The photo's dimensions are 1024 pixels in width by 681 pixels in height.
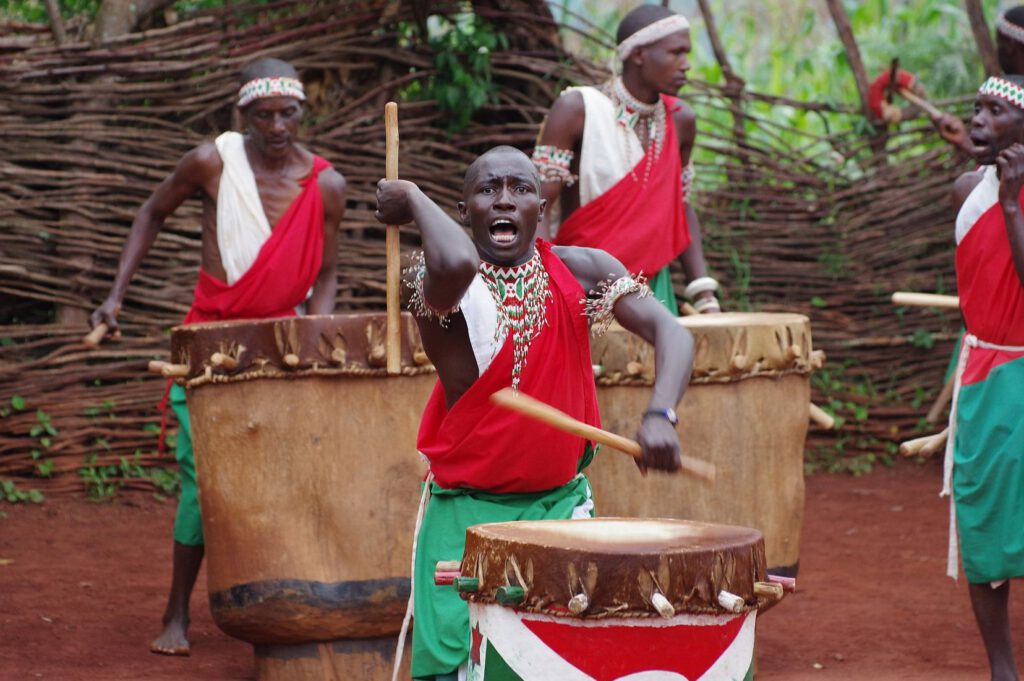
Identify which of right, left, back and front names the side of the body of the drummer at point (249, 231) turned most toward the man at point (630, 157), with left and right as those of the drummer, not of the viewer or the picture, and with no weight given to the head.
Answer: left

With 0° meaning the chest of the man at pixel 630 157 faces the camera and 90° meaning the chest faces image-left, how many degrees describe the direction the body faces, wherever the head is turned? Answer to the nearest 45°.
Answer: approximately 315°

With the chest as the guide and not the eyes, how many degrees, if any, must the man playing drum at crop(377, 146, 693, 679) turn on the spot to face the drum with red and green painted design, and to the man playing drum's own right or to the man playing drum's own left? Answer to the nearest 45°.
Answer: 0° — they already face it

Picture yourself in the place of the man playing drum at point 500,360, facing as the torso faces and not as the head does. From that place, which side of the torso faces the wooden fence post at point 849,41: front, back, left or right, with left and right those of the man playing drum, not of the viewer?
back

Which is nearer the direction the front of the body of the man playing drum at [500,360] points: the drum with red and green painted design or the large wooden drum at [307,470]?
the drum with red and green painted design

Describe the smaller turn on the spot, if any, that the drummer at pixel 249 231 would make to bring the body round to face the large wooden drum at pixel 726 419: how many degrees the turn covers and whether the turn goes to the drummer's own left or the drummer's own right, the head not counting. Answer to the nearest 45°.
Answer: approximately 45° to the drummer's own left

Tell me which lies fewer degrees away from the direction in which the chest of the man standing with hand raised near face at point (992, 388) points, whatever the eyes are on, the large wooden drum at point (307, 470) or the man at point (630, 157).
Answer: the large wooden drum

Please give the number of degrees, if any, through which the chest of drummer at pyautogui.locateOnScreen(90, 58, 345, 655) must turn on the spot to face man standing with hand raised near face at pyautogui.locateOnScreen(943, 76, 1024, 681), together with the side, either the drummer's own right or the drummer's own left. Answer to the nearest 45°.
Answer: approximately 45° to the drummer's own left

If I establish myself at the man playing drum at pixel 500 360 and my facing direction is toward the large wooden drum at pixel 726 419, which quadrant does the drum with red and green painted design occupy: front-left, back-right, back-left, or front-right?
back-right

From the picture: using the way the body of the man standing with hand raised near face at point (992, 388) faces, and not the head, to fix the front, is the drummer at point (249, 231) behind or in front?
in front
